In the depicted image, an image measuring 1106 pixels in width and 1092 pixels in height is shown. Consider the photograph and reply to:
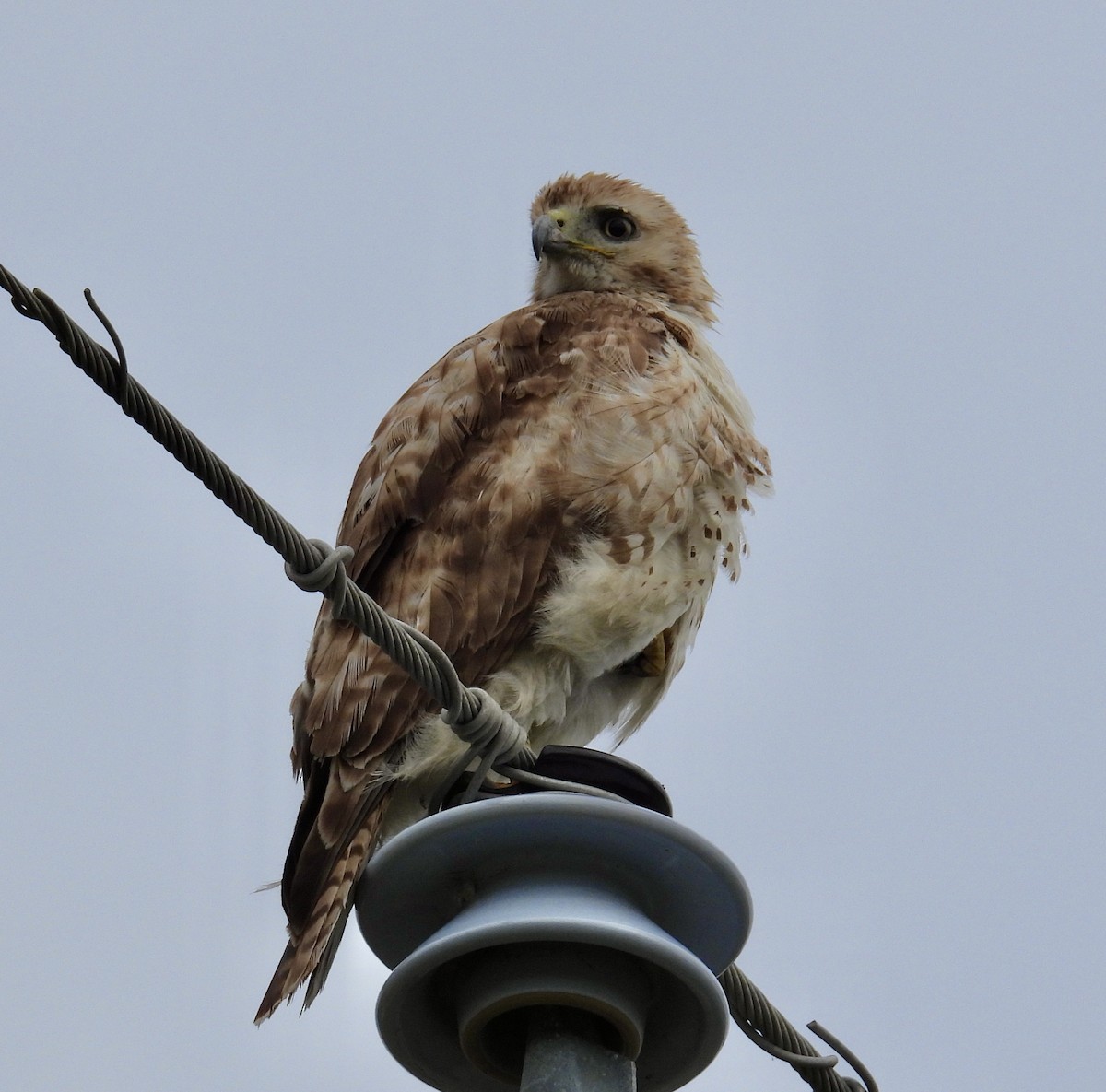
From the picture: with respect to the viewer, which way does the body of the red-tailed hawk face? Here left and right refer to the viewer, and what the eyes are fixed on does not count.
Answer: facing to the right of the viewer

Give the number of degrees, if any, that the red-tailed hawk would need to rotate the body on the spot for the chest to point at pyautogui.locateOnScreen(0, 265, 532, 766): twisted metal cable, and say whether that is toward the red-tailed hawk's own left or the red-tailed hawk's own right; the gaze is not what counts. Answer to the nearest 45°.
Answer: approximately 90° to the red-tailed hawk's own right
